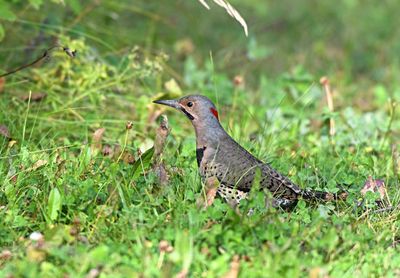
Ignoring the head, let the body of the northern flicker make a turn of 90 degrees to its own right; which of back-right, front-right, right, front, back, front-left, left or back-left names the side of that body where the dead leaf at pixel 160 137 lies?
left

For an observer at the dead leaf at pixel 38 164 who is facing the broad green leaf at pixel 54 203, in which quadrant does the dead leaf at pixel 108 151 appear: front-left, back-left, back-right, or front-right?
back-left

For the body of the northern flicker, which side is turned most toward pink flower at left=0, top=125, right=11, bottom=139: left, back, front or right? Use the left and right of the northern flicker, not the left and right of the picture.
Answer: front

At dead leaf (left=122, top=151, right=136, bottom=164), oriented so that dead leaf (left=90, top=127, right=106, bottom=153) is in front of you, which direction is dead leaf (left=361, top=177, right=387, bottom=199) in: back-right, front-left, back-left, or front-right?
back-right

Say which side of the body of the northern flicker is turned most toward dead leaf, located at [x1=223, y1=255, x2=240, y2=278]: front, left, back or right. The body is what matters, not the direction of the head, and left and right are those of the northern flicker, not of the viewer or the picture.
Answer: left

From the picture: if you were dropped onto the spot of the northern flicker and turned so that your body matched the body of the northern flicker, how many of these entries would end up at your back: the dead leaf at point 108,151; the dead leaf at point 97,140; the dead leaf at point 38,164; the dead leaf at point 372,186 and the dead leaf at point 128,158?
1

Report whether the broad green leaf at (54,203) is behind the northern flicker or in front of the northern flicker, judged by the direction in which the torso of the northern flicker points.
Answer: in front

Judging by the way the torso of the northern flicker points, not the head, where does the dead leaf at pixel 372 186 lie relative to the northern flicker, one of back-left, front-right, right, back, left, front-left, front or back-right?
back

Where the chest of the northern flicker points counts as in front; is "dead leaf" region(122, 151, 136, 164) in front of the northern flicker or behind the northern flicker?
in front

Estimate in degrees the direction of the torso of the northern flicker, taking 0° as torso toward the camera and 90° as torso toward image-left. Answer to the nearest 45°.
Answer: approximately 90°

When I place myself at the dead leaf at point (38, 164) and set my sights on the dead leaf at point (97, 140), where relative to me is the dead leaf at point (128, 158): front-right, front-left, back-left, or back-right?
front-right

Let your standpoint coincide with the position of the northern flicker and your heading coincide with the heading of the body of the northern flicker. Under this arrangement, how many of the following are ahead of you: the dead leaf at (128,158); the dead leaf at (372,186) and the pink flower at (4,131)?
2
